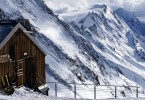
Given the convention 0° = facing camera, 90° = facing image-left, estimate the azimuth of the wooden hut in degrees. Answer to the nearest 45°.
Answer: approximately 315°
